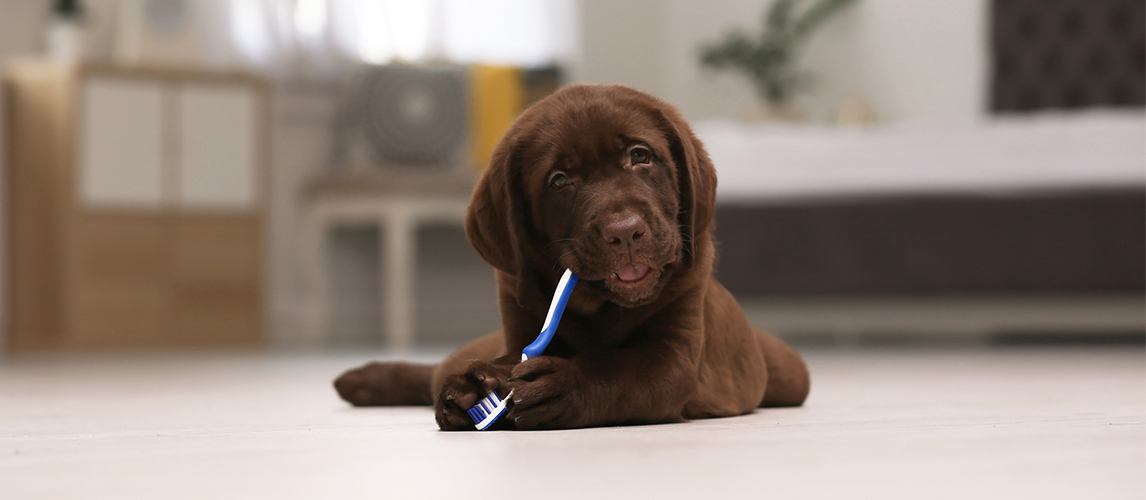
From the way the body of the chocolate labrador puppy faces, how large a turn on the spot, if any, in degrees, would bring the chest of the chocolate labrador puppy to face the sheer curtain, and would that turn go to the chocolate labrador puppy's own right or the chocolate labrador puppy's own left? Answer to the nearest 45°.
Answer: approximately 180°

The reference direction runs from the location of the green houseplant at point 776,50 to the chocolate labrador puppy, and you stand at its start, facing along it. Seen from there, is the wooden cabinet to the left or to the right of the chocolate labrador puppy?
right

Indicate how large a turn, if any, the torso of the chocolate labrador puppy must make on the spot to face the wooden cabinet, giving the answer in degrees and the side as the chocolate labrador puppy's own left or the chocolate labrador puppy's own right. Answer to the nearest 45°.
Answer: approximately 135° to the chocolate labrador puppy's own right

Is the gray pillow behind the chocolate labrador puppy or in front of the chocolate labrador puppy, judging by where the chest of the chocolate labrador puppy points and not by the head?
behind

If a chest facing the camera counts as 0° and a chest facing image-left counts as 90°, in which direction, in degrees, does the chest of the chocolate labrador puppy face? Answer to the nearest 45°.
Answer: approximately 0°

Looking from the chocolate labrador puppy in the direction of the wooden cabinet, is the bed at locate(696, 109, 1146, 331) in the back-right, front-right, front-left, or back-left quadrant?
front-right

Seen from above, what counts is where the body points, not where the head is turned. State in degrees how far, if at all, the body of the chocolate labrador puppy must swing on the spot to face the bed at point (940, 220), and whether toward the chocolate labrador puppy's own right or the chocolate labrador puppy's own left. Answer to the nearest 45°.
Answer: approximately 135° to the chocolate labrador puppy's own left

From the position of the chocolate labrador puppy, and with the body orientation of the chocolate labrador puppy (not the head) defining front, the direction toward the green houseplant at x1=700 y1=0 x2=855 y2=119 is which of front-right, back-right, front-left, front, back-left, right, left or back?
back
